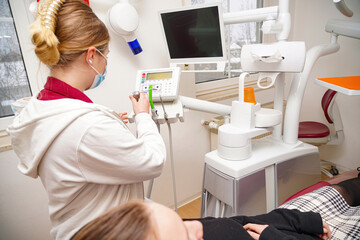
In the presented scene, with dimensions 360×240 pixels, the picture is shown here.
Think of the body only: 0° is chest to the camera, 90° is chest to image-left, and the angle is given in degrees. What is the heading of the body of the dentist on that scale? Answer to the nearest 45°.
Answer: approximately 225°

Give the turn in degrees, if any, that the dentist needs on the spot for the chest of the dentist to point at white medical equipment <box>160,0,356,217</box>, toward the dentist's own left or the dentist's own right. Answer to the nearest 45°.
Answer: approximately 45° to the dentist's own right

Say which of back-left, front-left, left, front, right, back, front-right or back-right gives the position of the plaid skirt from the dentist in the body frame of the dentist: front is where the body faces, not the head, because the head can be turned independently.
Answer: front-right

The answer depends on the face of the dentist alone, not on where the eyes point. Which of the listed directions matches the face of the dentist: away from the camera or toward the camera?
away from the camera
